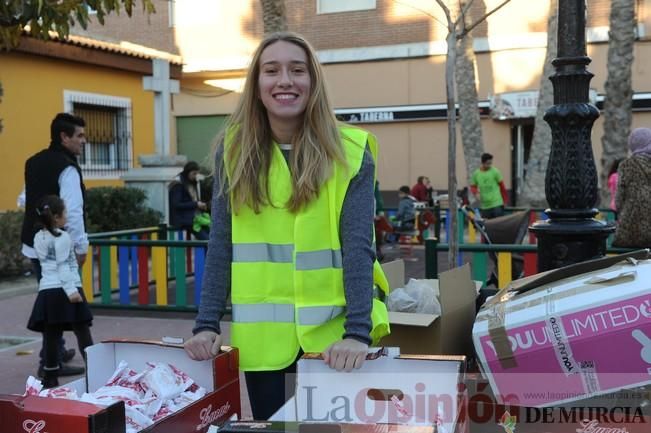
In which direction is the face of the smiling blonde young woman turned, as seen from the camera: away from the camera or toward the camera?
toward the camera

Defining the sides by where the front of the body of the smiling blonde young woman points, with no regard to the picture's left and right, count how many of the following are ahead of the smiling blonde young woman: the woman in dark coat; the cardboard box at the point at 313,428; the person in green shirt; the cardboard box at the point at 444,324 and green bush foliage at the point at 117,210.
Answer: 1

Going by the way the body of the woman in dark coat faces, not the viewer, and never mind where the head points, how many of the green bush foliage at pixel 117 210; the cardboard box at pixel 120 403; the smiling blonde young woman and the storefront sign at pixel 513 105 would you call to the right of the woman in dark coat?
2

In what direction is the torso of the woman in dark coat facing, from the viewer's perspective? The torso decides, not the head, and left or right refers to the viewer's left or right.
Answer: facing to the right of the viewer

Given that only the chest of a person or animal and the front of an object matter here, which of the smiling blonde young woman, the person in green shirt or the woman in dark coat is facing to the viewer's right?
the woman in dark coat

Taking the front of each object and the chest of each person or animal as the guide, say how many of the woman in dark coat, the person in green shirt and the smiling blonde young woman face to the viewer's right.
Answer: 1

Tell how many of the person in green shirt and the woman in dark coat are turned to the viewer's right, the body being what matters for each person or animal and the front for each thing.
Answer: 1

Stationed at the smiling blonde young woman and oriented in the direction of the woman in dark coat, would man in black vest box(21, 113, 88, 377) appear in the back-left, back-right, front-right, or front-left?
front-left

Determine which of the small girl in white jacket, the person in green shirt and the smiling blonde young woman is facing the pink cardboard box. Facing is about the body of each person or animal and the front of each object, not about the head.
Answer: the person in green shirt

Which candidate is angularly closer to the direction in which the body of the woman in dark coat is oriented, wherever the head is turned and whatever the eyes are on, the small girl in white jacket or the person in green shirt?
the person in green shirt

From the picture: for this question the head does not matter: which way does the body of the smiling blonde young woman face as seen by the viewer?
toward the camera

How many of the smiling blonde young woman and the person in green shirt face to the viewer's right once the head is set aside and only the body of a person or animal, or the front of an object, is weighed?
0

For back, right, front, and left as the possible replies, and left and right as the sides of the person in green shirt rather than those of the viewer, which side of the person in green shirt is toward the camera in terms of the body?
front

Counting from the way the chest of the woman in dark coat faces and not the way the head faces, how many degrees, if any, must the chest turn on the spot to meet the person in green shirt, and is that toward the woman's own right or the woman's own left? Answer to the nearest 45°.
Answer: approximately 45° to the woman's own left

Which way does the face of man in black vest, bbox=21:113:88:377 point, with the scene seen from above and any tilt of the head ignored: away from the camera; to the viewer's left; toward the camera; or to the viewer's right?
to the viewer's right

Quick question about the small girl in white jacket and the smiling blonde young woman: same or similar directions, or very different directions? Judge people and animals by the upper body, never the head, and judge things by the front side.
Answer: very different directions

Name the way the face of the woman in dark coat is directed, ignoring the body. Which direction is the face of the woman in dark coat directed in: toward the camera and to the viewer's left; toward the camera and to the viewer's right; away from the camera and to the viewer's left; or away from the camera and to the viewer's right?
toward the camera and to the viewer's right

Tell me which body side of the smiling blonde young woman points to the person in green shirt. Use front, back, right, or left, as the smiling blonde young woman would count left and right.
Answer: back
